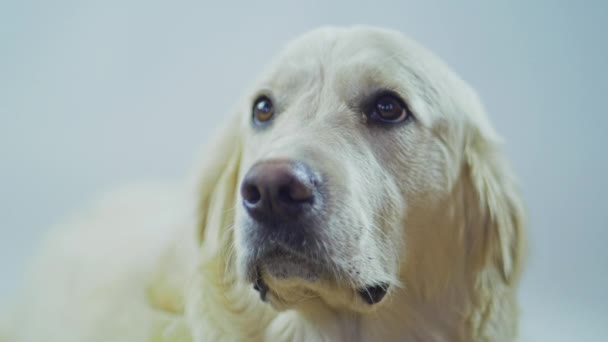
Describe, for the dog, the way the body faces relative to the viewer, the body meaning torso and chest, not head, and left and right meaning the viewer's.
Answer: facing the viewer and to the right of the viewer
